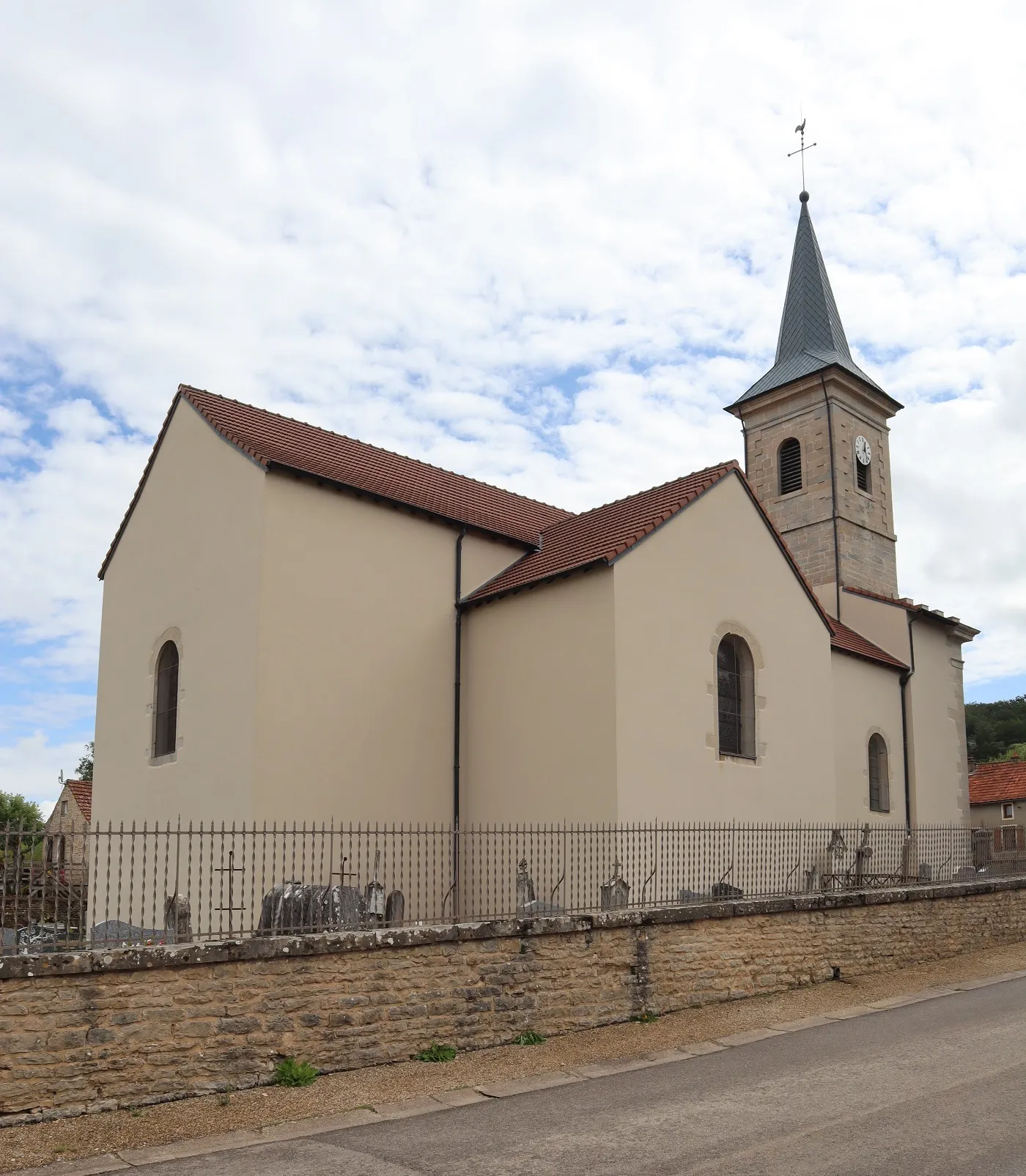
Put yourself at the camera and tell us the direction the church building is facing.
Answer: facing away from the viewer and to the right of the viewer

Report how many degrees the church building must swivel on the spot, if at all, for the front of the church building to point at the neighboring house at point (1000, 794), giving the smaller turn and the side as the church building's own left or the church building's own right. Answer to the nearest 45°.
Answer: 0° — it already faces it

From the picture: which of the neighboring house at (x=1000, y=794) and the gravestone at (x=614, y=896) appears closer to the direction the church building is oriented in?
the neighboring house
